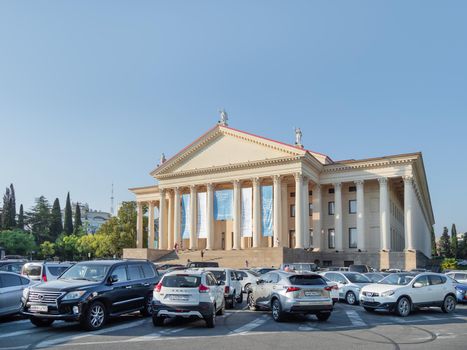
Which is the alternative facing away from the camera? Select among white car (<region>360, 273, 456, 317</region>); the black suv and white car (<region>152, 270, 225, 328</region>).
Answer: white car (<region>152, 270, 225, 328</region>)

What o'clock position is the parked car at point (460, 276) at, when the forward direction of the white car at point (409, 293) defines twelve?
The parked car is roughly at 5 o'clock from the white car.

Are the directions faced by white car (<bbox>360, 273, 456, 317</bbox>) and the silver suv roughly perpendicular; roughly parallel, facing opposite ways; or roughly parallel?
roughly perpendicular

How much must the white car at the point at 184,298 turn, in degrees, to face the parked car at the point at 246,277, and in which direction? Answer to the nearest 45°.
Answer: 0° — it already faces it

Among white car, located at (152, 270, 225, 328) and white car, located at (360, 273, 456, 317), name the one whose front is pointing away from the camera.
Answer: white car, located at (152, 270, 225, 328)

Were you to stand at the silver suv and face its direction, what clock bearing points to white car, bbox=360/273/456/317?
The white car is roughly at 3 o'clock from the silver suv.

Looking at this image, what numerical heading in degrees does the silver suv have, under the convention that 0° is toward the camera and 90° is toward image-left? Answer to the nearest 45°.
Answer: approximately 135°

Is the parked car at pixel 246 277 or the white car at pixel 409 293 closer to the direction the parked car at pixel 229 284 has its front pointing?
the parked car

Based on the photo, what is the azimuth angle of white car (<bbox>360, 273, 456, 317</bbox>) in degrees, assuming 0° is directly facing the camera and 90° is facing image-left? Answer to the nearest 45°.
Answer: approximately 45°

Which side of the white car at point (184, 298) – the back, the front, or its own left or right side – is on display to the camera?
back

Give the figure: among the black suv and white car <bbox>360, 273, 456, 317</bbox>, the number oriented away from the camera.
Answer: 0

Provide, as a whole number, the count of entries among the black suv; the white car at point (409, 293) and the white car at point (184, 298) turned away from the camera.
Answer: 1
